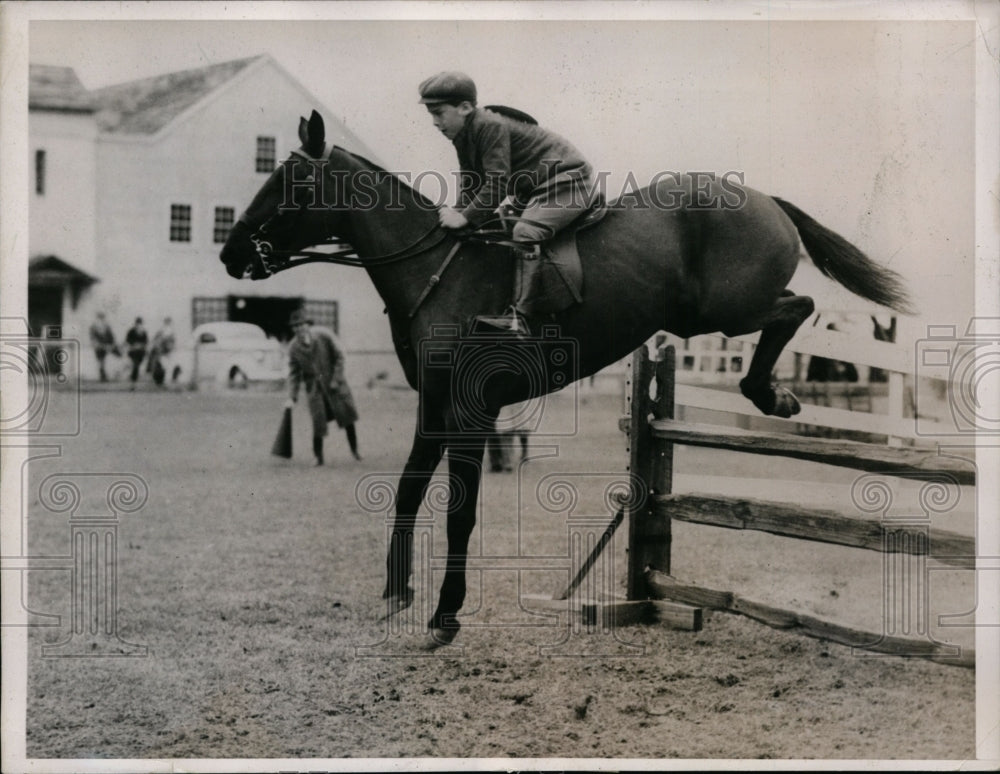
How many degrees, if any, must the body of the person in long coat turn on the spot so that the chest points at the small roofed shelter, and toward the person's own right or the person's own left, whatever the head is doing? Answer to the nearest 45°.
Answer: approximately 135° to the person's own right

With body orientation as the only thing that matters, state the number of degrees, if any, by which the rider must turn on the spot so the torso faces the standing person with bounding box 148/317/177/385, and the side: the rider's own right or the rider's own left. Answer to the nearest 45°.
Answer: approximately 45° to the rider's own right

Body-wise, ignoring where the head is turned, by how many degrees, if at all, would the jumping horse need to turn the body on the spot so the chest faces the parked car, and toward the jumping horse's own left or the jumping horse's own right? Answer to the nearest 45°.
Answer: approximately 45° to the jumping horse's own right

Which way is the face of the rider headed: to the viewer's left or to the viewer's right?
to the viewer's left

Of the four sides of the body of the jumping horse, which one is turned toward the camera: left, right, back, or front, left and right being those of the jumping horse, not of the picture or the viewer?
left

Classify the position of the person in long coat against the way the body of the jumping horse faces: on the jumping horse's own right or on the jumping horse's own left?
on the jumping horse's own right

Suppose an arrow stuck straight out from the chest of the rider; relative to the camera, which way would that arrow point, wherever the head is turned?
to the viewer's left

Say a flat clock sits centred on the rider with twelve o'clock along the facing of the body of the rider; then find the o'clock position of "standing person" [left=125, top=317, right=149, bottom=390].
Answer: The standing person is roughly at 1 o'clock from the rider.
